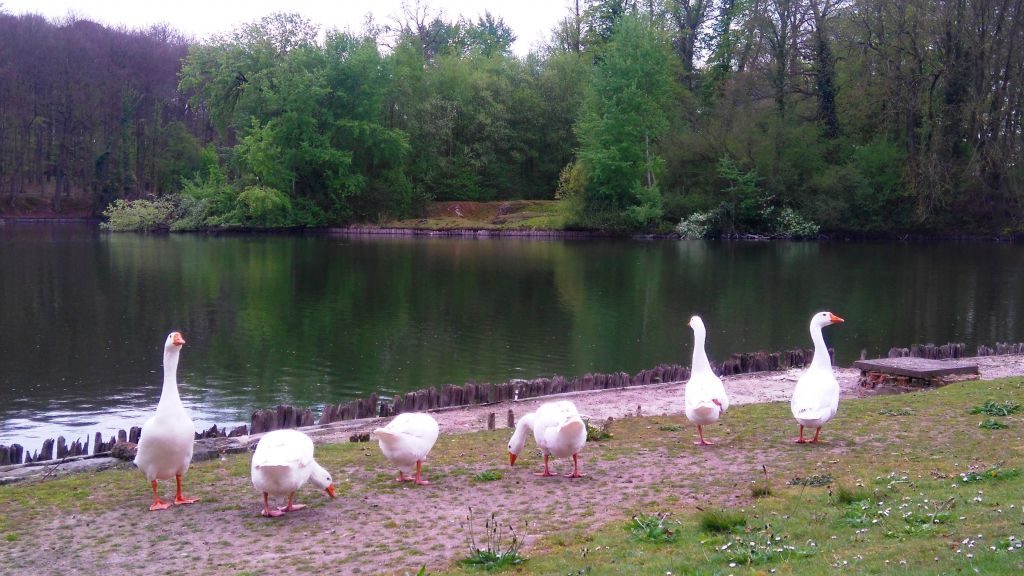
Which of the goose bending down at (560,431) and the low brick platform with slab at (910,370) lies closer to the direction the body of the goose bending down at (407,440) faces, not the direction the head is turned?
the low brick platform with slab
